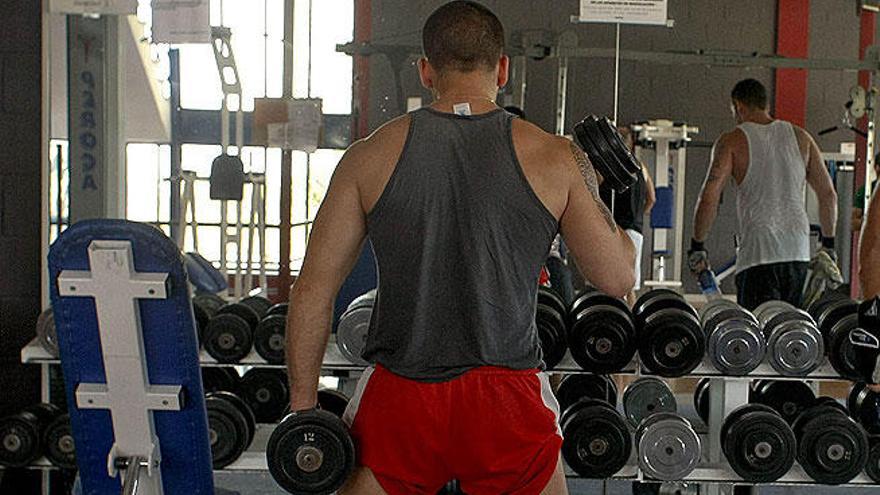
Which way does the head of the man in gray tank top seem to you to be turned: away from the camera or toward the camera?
away from the camera

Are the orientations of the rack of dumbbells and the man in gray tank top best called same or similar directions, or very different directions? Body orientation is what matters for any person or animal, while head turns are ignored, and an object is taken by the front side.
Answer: very different directions

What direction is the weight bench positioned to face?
away from the camera

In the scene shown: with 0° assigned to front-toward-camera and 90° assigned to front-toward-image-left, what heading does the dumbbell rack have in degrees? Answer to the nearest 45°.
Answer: approximately 0°

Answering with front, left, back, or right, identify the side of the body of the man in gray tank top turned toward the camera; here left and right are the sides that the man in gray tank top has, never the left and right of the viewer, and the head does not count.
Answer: back

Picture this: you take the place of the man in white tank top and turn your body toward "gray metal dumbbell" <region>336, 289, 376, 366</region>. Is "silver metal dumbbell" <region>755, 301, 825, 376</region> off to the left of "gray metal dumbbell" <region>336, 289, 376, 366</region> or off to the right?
left

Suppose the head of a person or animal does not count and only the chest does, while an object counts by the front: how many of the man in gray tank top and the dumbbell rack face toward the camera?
1

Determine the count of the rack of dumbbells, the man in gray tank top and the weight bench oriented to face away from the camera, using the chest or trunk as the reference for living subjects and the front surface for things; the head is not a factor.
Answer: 2

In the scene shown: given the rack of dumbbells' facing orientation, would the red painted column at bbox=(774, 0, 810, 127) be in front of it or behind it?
behind

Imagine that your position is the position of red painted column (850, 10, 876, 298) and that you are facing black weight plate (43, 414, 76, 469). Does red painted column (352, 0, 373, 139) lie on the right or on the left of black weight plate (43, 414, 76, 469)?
right
